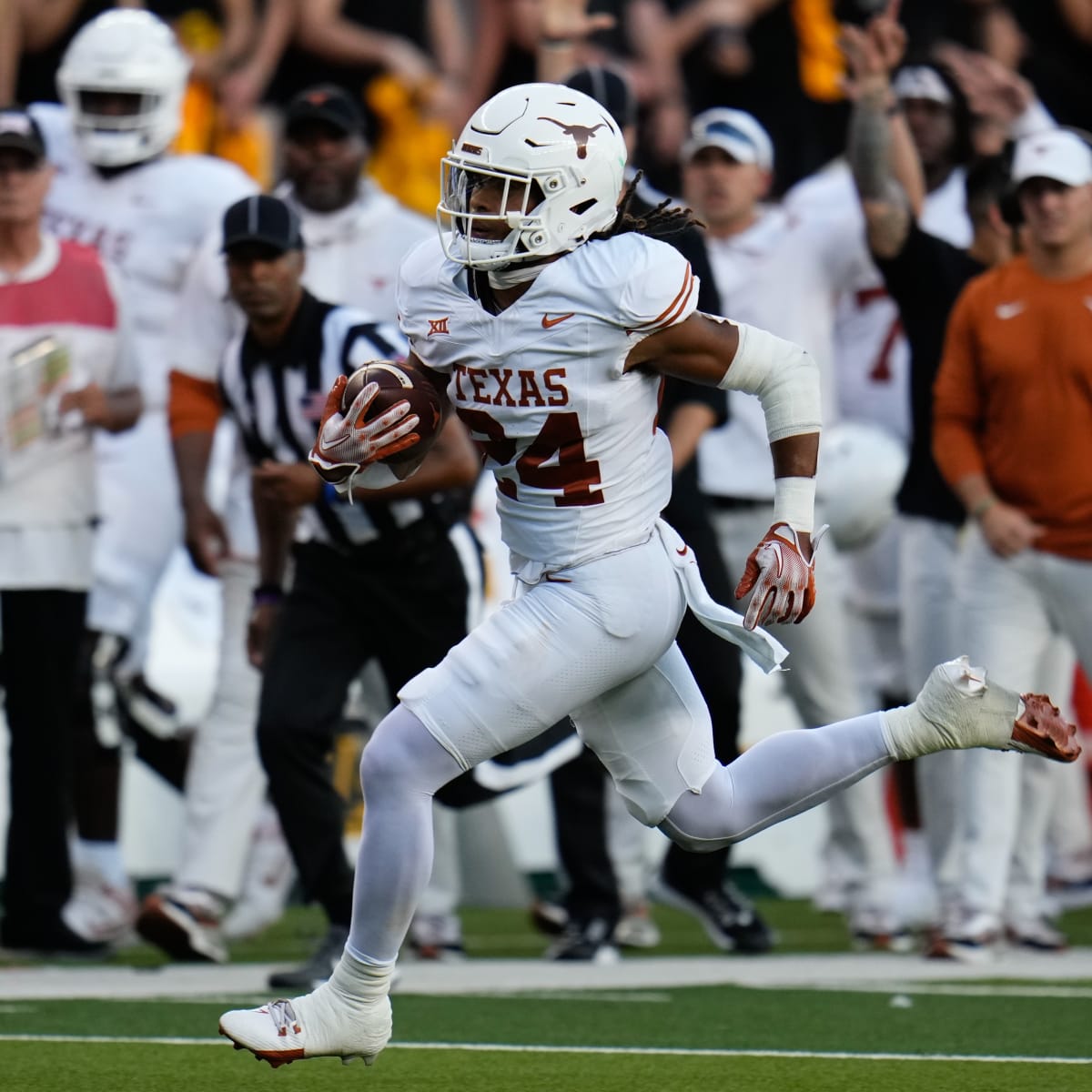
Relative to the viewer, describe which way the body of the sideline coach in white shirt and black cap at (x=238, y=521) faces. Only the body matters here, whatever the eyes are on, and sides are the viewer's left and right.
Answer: facing the viewer and to the left of the viewer

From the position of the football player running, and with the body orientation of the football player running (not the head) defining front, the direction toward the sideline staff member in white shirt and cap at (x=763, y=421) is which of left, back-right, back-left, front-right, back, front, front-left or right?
back-right

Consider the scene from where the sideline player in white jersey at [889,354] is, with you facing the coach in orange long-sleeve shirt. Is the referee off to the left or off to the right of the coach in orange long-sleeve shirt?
right

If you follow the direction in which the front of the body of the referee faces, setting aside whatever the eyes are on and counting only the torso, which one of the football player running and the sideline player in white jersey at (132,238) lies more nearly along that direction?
the football player running

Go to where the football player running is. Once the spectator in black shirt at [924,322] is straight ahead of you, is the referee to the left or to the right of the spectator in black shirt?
left

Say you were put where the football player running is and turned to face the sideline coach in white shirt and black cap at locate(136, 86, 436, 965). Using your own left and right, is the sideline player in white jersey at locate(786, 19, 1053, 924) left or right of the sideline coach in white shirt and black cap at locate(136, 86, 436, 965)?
right

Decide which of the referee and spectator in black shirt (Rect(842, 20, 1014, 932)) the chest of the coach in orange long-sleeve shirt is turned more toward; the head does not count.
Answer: the referee

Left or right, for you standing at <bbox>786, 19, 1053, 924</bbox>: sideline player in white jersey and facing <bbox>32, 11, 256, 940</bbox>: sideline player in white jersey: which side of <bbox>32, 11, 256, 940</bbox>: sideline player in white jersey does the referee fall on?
left

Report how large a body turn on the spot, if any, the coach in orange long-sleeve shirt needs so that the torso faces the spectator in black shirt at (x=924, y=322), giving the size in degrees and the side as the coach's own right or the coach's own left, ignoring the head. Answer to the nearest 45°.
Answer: approximately 135° to the coach's own right
